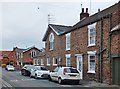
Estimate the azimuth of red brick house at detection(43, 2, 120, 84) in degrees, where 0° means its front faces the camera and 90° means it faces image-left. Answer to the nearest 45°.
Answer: approximately 45°
